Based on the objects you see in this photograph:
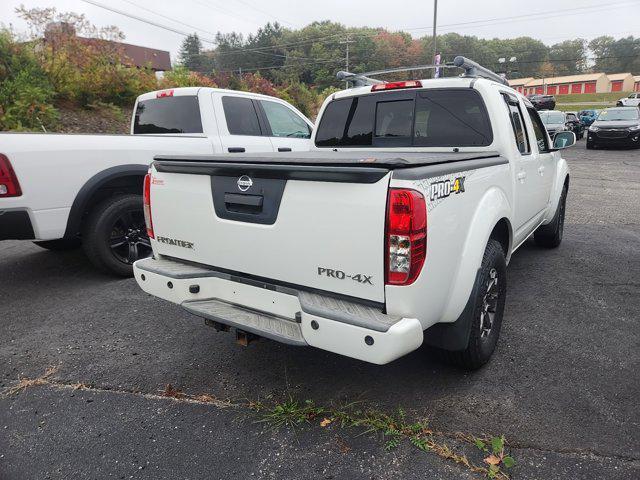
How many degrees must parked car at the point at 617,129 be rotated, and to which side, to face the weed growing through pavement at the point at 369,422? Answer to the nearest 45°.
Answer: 0° — it already faces it

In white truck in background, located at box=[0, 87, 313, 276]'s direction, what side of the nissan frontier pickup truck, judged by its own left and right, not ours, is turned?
left

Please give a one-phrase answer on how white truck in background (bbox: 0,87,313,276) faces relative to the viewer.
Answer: facing away from the viewer and to the right of the viewer

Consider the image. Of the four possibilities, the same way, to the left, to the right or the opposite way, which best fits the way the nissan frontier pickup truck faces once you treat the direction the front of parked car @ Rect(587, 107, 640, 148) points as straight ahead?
the opposite way

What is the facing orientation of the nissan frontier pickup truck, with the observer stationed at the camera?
facing away from the viewer and to the right of the viewer

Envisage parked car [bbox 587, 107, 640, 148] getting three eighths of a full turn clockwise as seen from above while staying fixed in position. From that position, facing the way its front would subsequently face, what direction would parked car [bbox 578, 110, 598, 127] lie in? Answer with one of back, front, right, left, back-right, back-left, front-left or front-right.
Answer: front-right

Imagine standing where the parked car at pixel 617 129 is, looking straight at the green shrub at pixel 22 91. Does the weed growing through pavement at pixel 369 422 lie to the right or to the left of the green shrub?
left

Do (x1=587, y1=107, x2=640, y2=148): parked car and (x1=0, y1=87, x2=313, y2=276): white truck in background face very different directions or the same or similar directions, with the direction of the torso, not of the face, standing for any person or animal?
very different directions

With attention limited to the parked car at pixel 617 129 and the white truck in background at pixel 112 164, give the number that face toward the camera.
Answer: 1

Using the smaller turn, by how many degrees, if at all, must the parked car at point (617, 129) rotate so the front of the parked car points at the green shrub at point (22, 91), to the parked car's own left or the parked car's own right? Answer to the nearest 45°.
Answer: approximately 45° to the parked car's own right

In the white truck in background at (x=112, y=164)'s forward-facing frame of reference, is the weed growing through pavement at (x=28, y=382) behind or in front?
behind

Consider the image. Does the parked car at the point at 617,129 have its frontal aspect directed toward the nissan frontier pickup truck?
yes
